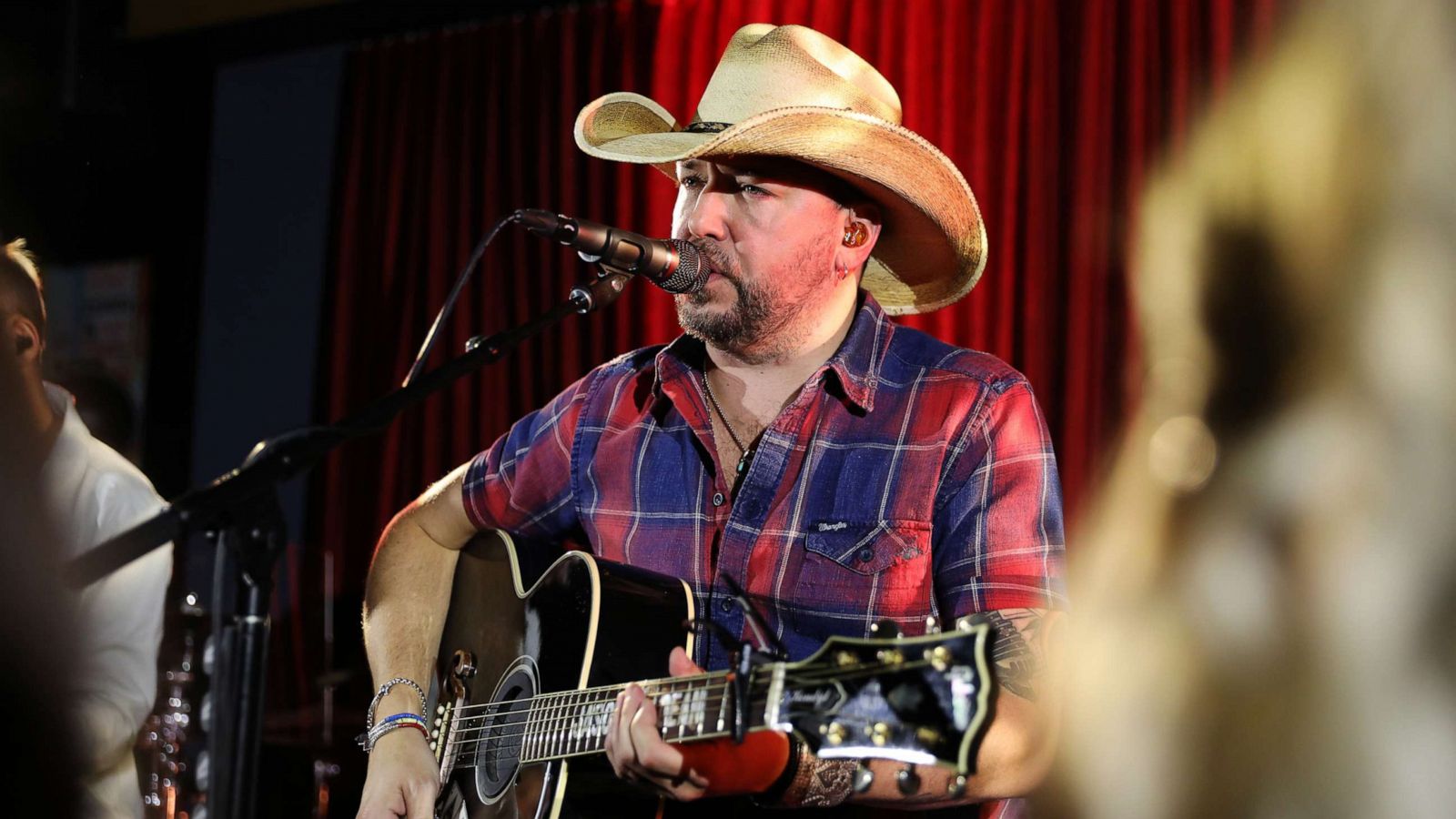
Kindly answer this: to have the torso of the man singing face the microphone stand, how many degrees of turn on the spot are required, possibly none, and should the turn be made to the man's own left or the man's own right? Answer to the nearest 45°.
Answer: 0° — they already face it

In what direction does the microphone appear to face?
to the viewer's right

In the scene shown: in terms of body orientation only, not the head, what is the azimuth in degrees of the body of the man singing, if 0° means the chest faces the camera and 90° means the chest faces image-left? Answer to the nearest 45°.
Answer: approximately 45°

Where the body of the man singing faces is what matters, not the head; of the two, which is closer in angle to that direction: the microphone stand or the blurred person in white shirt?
the microphone stand

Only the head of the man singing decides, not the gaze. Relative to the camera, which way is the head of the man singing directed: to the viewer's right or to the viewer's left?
to the viewer's left

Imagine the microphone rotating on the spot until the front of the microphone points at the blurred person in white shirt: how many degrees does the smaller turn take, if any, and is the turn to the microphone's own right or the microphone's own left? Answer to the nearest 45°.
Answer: approximately 135° to the microphone's own left

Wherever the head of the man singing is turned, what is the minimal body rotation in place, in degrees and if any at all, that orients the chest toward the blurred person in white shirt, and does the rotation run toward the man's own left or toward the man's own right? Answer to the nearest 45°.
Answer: approximately 45° to the man's own right
